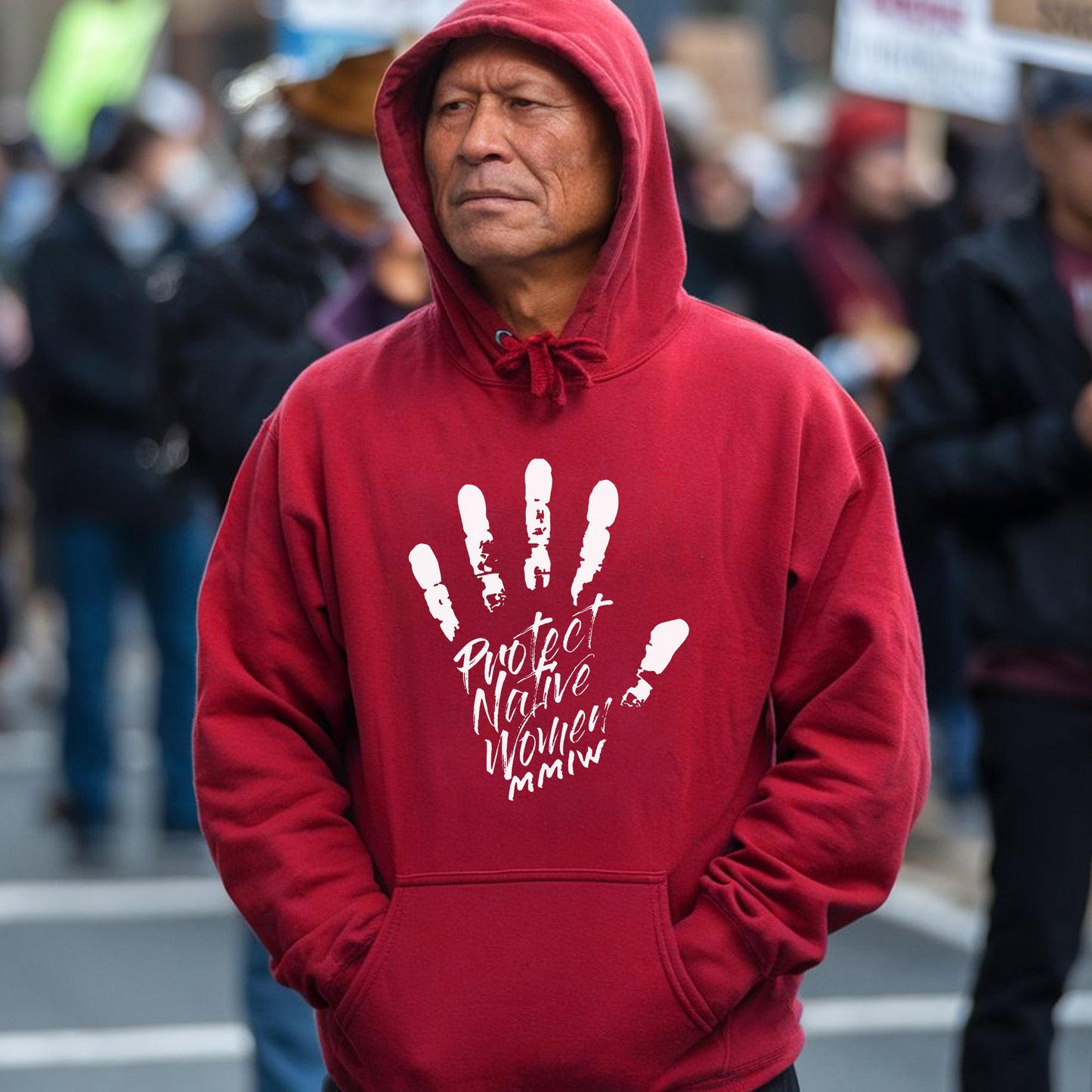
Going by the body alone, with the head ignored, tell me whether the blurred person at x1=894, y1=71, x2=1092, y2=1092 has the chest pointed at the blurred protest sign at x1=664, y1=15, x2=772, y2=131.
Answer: no

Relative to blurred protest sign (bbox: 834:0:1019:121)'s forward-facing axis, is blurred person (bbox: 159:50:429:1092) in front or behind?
in front

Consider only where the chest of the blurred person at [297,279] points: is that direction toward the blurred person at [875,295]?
no

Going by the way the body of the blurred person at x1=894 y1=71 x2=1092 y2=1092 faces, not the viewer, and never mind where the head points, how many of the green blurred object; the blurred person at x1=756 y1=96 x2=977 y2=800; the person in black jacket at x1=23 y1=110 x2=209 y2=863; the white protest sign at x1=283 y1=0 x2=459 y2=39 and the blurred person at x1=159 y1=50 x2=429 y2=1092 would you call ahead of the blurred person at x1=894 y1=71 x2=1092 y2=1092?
0

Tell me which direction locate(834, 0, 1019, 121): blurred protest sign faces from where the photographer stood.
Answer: facing the viewer

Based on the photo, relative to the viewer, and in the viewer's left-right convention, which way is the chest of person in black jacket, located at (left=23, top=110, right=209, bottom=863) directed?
facing the viewer and to the right of the viewer

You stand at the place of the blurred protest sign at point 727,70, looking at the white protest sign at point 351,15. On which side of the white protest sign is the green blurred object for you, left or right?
right

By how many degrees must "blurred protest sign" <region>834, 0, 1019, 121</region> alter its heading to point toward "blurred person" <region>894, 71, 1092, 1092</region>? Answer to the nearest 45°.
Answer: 0° — it already faces them

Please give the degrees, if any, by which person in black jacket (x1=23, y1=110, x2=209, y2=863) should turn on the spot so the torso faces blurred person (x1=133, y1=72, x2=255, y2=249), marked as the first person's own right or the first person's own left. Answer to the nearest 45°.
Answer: approximately 135° to the first person's own left

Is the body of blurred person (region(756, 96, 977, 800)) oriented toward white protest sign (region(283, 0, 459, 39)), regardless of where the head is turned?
no
